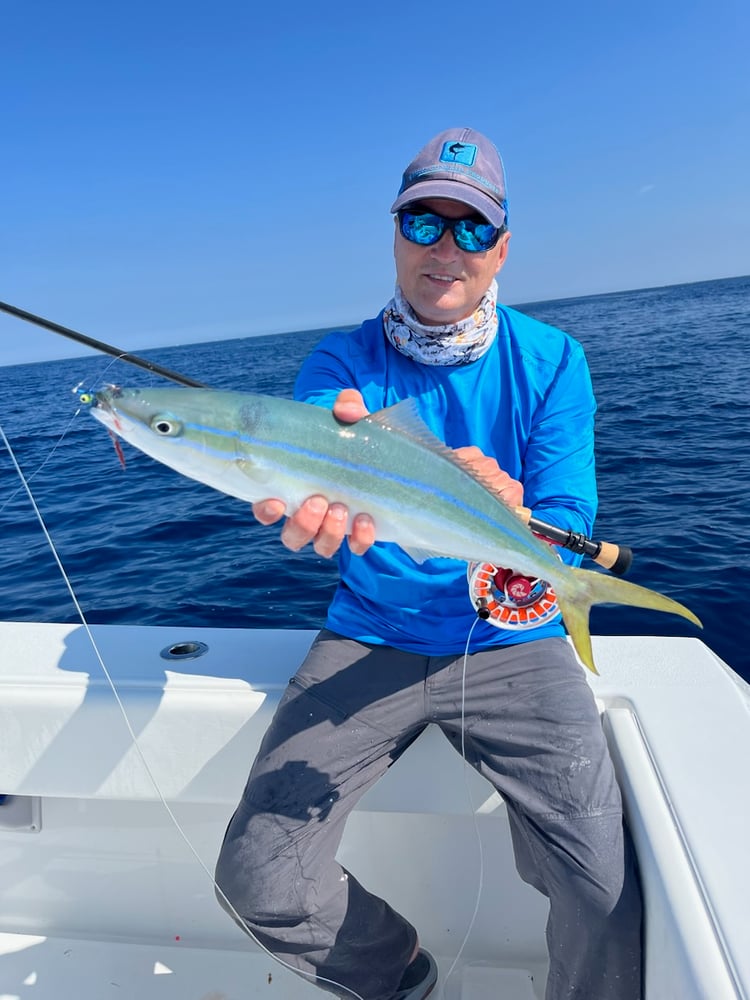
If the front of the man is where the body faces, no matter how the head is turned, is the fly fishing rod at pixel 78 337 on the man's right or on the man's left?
on the man's right

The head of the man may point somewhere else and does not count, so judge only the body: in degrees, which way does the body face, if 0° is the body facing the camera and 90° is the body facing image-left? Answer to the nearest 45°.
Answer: approximately 0°
